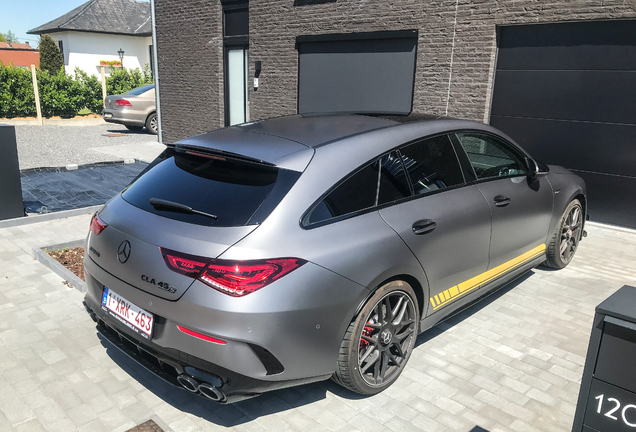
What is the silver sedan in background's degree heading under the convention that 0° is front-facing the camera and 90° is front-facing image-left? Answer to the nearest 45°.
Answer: approximately 225°

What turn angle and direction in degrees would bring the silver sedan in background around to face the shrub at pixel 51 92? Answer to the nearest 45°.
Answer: approximately 90° to its left

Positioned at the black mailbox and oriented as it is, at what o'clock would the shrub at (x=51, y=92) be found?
The shrub is roughly at 4 o'clock from the black mailbox.

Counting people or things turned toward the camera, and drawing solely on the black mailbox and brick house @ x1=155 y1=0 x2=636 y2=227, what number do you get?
2

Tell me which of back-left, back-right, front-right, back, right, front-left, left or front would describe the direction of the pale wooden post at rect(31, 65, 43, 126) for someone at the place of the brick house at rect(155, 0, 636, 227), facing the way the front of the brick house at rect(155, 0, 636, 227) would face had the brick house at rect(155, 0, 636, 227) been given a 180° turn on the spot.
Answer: front-left

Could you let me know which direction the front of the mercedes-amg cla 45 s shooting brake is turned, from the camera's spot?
facing away from the viewer and to the right of the viewer

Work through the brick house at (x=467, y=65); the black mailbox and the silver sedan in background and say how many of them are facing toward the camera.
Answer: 2

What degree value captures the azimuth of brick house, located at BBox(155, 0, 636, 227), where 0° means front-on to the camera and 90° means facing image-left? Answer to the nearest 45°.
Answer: approximately 0°

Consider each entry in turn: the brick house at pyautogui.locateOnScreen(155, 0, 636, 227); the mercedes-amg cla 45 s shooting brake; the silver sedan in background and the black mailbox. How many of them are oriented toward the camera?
2

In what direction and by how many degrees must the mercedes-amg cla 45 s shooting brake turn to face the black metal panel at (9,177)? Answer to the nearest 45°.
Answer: approximately 90° to its left

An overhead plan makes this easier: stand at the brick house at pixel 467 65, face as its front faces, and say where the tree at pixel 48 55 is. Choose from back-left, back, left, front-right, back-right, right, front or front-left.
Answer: back-right

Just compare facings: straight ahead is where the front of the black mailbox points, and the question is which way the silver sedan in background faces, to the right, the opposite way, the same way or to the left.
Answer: the opposite way
